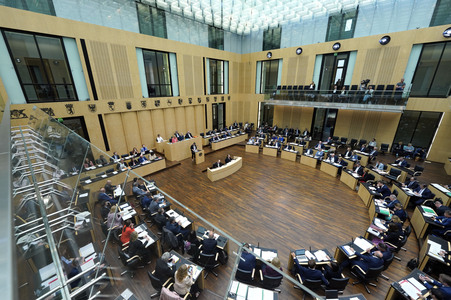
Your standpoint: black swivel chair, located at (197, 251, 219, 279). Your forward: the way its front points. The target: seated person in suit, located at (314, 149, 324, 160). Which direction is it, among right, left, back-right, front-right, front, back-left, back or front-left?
front-right

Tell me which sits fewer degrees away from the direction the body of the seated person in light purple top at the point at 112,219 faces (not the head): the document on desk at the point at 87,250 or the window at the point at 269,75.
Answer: the window

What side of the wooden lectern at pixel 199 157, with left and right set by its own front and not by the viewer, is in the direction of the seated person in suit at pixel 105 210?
right

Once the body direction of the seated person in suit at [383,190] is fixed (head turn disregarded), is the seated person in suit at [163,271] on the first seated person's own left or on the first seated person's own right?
on the first seated person's own left

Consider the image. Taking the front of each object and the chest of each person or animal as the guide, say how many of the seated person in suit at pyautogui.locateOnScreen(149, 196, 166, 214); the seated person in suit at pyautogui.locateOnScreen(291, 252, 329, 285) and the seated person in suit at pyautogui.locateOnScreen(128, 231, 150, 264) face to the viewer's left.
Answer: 0

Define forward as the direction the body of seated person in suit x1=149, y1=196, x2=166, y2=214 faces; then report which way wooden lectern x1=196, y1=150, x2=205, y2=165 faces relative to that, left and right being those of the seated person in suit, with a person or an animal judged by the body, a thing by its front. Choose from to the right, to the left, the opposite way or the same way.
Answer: to the right

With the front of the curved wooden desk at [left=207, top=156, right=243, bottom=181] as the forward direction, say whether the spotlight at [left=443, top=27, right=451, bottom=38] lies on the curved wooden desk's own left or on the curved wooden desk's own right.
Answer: on the curved wooden desk's own left

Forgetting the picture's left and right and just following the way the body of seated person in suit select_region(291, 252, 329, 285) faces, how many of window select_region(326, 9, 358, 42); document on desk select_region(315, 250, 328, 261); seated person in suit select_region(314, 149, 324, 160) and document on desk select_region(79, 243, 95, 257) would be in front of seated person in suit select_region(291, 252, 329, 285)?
3

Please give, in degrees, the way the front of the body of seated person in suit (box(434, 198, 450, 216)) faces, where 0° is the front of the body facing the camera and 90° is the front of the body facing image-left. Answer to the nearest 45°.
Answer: approximately 90°

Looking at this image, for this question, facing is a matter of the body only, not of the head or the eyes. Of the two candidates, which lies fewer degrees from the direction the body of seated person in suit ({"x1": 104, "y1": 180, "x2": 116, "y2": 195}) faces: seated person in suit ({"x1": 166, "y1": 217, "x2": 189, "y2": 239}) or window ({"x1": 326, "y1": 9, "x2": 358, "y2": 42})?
the window

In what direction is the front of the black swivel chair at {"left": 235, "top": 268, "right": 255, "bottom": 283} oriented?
away from the camera

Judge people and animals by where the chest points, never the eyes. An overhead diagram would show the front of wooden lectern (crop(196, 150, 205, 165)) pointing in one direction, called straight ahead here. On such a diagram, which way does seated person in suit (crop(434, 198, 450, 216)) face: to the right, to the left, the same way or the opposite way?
the opposite way

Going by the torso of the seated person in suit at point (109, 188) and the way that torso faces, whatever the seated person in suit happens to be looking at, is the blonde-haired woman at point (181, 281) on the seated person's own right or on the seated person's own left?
on the seated person's own right
